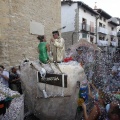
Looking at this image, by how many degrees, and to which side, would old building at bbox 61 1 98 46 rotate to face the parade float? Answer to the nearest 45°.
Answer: approximately 45° to its right

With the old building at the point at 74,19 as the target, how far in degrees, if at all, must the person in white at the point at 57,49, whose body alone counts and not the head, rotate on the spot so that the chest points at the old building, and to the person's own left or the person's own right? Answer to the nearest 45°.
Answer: approximately 135° to the person's own right

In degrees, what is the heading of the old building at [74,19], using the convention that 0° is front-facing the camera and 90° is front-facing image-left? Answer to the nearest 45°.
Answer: approximately 315°

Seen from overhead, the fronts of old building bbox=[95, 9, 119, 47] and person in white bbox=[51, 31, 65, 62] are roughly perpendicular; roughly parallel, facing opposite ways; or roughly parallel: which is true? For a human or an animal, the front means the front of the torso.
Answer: roughly perpendicular

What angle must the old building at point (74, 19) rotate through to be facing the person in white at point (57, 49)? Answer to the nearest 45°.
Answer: approximately 45° to its right

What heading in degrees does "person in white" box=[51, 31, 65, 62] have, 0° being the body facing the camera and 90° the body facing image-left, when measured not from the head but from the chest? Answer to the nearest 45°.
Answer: approximately 45°

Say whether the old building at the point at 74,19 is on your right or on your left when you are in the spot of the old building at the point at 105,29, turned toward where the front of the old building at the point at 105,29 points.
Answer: on your right
